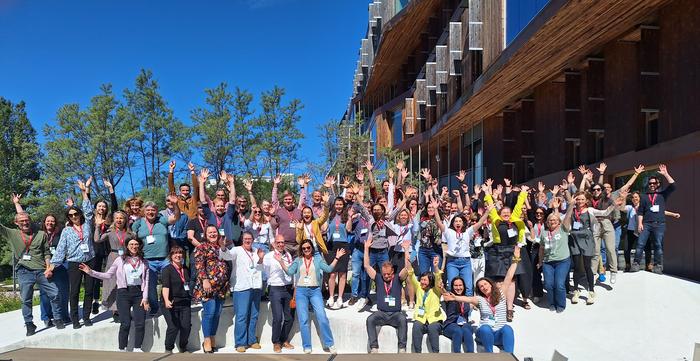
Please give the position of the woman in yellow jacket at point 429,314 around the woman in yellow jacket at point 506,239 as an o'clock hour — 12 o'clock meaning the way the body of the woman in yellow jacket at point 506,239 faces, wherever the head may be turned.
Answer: the woman in yellow jacket at point 429,314 is roughly at 1 o'clock from the woman in yellow jacket at point 506,239.

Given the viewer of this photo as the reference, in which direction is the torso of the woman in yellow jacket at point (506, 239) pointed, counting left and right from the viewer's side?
facing the viewer

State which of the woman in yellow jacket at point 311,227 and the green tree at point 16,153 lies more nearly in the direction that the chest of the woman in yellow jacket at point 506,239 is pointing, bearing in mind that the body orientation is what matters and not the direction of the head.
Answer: the woman in yellow jacket

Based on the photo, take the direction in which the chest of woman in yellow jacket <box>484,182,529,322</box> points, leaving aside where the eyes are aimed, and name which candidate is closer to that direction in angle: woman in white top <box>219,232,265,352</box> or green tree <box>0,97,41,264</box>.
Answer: the woman in white top

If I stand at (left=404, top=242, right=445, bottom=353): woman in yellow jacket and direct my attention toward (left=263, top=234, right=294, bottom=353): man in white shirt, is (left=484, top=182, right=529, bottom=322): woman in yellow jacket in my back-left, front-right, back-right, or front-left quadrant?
back-right

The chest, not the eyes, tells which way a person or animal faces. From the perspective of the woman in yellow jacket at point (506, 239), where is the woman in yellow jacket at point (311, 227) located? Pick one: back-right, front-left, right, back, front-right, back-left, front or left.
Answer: right

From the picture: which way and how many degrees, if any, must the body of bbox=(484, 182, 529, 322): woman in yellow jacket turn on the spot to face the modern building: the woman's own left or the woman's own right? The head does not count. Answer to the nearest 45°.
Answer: approximately 180°

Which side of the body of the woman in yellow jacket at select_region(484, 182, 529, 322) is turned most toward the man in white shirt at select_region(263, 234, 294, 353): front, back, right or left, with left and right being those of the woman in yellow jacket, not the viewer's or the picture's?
right

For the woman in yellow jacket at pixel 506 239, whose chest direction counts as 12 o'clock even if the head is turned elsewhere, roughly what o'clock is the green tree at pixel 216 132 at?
The green tree is roughly at 5 o'clock from the woman in yellow jacket.

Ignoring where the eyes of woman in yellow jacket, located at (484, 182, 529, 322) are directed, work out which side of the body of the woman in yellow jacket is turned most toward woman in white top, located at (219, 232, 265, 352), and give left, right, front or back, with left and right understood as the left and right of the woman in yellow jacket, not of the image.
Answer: right
